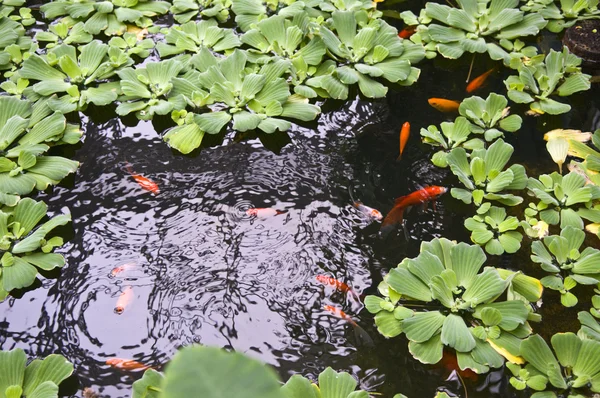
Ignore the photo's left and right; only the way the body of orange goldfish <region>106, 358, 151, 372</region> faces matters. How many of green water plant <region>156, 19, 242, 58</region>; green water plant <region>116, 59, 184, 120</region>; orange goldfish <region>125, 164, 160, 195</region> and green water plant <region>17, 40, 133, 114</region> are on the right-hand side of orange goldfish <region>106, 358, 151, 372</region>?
4

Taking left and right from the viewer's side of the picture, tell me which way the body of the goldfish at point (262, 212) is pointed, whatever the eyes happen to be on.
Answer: facing to the left of the viewer

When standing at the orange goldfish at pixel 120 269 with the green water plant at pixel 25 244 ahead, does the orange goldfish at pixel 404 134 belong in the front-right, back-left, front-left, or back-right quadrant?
back-right

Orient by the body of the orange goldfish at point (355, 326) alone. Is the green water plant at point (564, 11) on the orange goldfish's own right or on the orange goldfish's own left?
on the orange goldfish's own right

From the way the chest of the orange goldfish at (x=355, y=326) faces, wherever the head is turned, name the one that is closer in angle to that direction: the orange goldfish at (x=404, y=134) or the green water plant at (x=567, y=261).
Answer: the orange goldfish at (x=404, y=134)

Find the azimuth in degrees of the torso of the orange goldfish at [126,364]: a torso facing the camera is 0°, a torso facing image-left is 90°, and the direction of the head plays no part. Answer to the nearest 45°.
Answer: approximately 90°

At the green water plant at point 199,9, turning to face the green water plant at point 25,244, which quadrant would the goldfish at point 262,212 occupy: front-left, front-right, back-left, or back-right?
front-left

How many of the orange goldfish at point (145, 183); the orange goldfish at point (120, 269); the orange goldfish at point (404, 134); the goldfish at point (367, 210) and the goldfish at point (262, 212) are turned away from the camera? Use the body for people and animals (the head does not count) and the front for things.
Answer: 1

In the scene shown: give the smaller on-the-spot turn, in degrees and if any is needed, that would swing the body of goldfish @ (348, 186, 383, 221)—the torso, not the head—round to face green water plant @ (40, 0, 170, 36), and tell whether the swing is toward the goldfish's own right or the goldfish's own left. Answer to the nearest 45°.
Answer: approximately 180°
